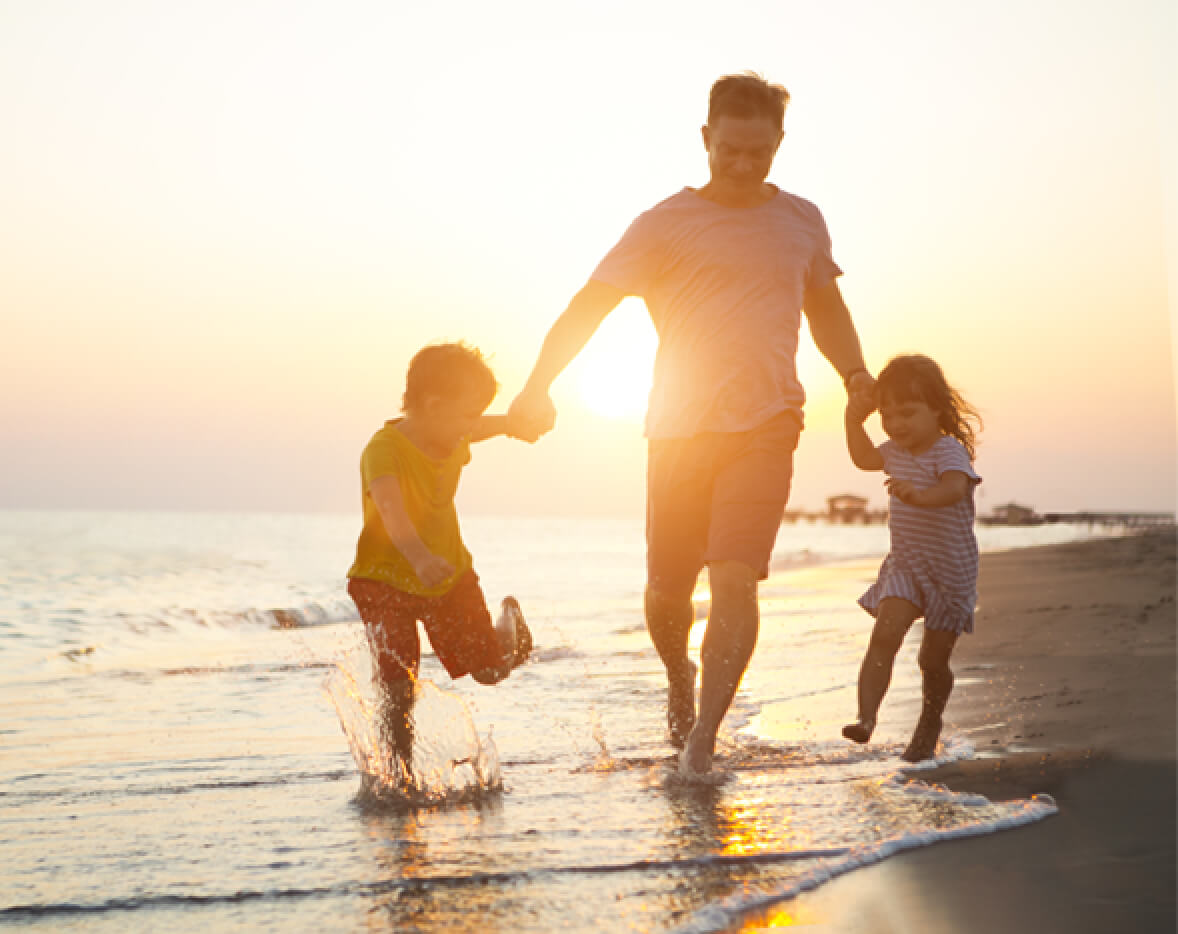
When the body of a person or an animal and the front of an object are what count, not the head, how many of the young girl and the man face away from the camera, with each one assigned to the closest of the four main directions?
0

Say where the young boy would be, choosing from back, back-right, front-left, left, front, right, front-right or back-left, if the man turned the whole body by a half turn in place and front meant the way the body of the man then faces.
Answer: left

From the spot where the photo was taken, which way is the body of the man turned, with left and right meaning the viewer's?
facing the viewer

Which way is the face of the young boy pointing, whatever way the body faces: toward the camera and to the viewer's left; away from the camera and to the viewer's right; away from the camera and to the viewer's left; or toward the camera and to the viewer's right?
toward the camera and to the viewer's right

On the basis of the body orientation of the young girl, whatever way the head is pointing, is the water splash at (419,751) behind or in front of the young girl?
in front

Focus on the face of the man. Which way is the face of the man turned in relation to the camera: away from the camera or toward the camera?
toward the camera

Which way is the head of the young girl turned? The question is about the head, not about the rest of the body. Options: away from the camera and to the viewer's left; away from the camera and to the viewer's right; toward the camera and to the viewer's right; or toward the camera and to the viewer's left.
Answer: toward the camera and to the viewer's left

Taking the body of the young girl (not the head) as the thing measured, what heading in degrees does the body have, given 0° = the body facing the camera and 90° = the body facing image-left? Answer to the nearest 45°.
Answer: approximately 45°
